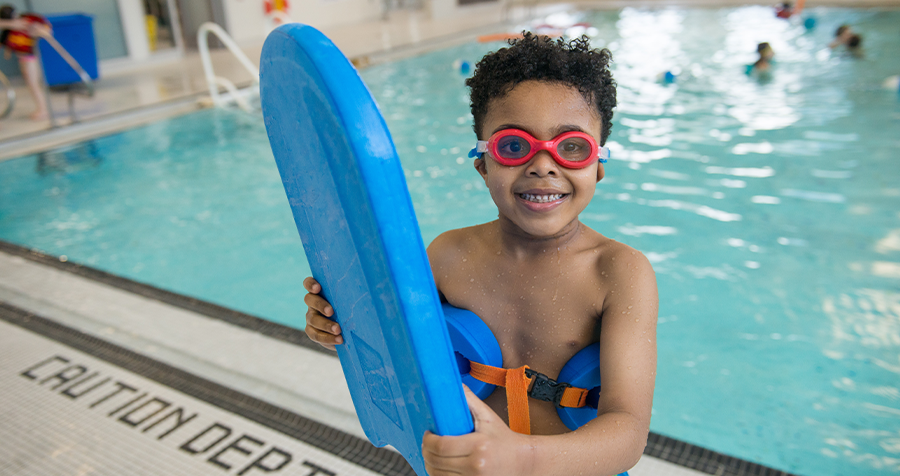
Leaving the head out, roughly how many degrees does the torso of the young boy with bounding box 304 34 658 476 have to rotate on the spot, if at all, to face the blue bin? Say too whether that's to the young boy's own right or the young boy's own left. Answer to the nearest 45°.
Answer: approximately 135° to the young boy's own right

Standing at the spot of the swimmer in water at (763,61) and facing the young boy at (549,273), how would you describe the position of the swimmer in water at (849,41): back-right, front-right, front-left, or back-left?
back-left

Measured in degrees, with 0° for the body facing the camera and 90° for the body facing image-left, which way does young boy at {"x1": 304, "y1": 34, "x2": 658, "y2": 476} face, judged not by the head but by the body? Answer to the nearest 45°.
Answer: approximately 0°

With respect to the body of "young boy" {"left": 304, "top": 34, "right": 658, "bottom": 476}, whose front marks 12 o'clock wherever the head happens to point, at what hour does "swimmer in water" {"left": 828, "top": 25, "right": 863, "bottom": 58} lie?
The swimmer in water is roughly at 7 o'clock from the young boy.

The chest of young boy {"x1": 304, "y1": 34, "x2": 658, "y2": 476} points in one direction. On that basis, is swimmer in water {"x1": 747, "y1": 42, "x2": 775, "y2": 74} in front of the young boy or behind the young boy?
behind

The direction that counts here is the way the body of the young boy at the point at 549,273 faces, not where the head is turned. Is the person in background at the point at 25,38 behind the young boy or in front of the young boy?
behind
